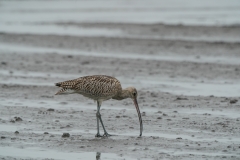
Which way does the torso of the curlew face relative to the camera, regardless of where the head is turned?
to the viewer's right
